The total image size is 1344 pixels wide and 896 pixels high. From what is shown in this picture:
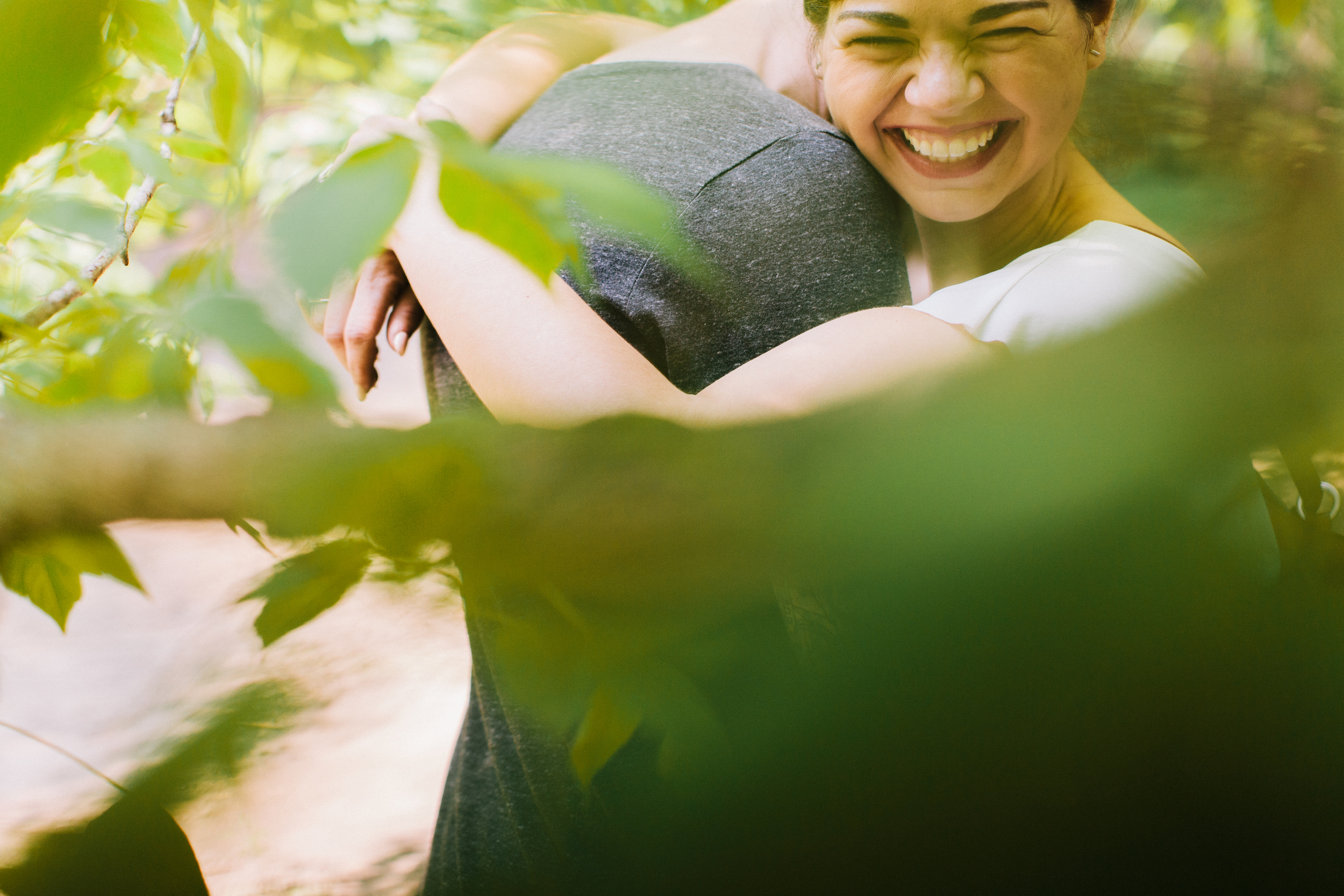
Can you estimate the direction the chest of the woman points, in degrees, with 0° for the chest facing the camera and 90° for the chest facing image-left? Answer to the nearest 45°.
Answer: approximately 45°
